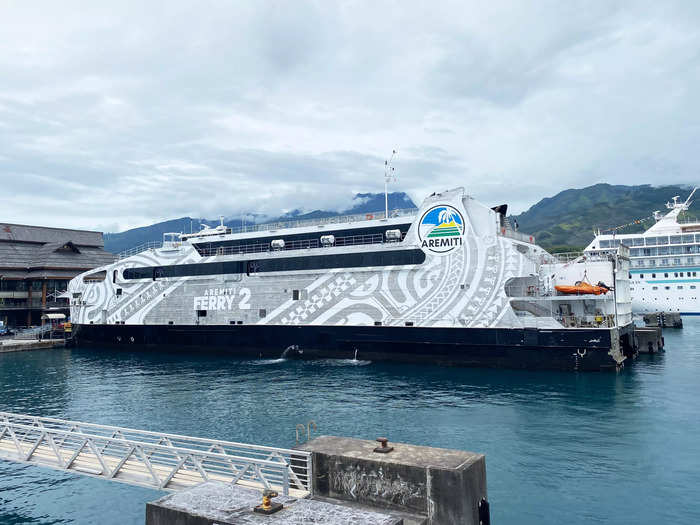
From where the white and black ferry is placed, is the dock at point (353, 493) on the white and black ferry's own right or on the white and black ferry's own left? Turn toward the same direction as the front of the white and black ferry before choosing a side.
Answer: on the white and black ferry's own left

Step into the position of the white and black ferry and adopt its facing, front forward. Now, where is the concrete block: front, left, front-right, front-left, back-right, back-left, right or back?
back-left

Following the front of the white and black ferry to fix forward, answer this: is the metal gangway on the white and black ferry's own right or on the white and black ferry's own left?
on the white and black ferry's own left

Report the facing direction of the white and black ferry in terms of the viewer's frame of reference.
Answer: facing away from the viewer and to the left of the viewer

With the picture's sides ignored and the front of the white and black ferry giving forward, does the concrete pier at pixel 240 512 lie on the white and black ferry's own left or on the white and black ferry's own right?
on the white and black ferry's own left
